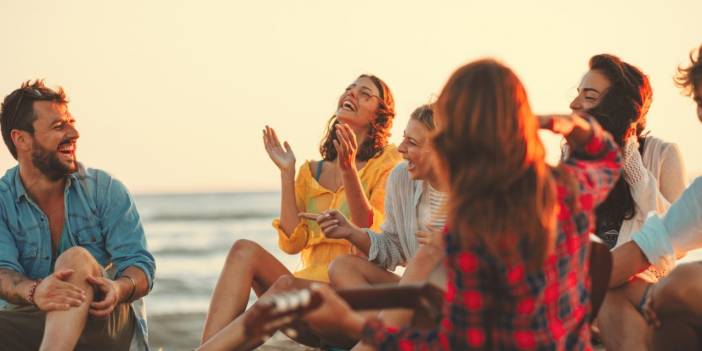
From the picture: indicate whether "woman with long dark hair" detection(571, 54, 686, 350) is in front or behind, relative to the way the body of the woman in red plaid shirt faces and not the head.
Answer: in front

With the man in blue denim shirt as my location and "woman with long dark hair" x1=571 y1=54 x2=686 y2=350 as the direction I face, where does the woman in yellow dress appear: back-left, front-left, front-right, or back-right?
front-left

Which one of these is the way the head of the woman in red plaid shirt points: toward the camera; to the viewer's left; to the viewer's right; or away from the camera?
away from the camera

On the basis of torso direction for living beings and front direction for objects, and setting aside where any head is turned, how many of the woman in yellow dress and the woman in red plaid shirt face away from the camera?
1

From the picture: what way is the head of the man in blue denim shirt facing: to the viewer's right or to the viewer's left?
to the viewer's right

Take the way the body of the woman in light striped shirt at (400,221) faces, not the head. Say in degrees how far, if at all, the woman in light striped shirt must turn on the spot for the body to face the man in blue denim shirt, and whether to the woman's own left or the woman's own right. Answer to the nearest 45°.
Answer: approximately 45° to the woman's own right

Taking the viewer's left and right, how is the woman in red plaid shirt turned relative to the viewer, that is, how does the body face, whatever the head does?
facing away from the viewer

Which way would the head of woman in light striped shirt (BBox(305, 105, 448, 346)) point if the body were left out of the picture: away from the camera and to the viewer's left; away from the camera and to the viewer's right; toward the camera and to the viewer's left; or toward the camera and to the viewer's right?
toward the camera and to the viewer's left

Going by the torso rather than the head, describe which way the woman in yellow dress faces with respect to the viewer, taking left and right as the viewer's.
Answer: facing the viewer and to the left of the viewer

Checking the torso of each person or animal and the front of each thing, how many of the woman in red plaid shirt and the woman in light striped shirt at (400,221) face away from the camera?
1

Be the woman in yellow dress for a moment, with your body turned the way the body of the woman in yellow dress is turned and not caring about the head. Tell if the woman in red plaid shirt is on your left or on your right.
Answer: on your left

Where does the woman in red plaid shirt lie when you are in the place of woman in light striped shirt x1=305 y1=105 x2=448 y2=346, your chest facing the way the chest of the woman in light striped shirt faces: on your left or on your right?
on your left

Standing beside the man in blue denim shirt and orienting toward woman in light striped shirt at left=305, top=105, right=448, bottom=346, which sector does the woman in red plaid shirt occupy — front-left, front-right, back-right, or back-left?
front-right

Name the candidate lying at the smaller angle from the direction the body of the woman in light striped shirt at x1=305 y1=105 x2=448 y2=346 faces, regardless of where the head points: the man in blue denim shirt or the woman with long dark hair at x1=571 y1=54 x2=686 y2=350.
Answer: the man in blue denim shirt
